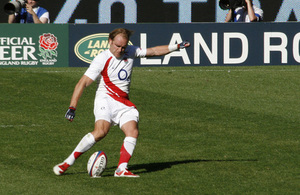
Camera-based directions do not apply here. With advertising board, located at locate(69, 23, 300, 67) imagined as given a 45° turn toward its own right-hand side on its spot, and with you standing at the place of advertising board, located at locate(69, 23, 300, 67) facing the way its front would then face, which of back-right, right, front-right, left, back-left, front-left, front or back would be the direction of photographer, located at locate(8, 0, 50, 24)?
front-right

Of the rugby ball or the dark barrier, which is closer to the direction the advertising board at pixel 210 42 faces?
the rugby ball

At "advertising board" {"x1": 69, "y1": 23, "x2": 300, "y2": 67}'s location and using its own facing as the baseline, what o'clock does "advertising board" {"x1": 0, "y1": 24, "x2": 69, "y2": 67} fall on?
"advertising board" {"x1": 0, "y1": 24, "x2": 69, "y2": 67} is roughly at 3 o'clock from "advertising board" {"x1": 69, "y1": 23, "x2": 300, "y2": 67}.

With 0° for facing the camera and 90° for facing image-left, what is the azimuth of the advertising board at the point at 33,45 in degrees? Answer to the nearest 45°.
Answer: approximately 0°

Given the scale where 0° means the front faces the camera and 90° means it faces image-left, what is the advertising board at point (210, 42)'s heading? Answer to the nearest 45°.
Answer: approximately 0°

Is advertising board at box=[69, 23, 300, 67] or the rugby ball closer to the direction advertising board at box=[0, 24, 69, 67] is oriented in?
the rugby ball

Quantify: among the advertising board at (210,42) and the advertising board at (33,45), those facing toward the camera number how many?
2

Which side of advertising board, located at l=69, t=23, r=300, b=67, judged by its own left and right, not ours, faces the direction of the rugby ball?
front
